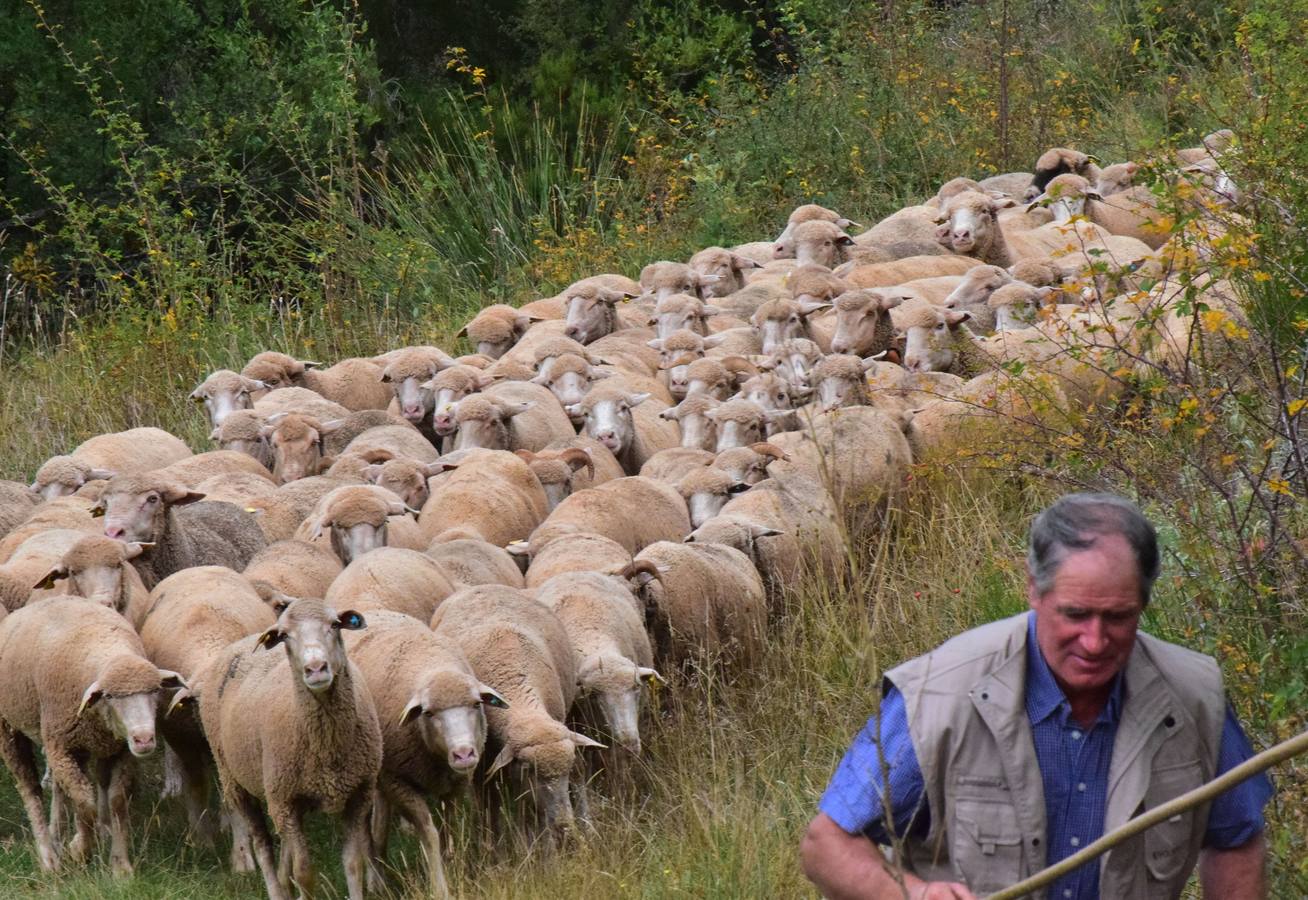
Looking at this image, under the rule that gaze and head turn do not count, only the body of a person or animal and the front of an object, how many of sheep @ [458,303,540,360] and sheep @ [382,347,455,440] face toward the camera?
2

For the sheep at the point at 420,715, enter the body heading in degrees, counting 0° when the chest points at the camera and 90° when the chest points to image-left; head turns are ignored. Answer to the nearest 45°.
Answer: approximately 315°

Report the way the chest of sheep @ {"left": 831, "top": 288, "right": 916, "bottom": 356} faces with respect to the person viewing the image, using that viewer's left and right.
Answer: facing the viewer and to the left of the viewer

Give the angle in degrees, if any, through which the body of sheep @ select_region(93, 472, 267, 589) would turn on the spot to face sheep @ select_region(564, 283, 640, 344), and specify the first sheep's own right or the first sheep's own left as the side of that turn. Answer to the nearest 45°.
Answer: approximately 180°

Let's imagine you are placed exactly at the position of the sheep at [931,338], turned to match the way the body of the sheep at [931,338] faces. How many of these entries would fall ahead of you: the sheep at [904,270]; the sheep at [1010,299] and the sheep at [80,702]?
1

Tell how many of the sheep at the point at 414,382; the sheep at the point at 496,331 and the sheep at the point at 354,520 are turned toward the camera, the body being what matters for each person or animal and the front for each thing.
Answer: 3

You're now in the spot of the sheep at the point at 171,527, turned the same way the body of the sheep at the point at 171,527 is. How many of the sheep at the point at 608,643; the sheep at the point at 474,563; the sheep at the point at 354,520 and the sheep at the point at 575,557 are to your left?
4

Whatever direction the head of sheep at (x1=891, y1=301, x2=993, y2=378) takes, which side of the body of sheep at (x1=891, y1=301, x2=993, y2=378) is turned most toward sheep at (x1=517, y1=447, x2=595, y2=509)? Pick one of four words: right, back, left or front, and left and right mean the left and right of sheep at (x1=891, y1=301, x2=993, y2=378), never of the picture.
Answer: front

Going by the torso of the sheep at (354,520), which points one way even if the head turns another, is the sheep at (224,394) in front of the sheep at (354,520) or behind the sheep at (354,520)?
behind
